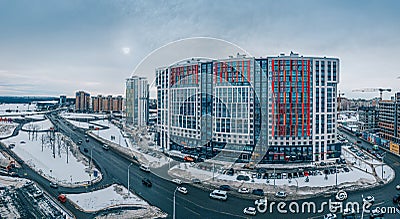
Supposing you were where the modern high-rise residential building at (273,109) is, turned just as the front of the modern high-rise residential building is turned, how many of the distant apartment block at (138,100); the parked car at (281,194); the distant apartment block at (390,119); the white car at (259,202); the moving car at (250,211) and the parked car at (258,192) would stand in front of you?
4

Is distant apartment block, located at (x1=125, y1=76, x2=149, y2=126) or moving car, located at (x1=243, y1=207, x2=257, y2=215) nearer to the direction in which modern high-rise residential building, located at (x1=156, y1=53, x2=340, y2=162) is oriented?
the moving car

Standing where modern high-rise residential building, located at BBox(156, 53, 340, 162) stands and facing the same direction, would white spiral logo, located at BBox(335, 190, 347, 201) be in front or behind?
in front

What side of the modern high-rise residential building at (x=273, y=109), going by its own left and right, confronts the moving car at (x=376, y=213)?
front

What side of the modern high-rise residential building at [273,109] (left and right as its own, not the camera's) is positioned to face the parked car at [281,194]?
front

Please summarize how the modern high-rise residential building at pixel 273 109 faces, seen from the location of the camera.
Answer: facing the viewer

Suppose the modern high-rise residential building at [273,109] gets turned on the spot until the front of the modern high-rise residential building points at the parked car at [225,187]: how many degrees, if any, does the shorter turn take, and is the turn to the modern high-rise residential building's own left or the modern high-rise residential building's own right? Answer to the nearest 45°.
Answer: approximately 45° to the modern high-rise residential building's own right

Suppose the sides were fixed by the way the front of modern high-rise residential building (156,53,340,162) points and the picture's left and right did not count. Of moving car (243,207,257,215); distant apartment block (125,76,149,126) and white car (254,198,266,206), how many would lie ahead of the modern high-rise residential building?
2

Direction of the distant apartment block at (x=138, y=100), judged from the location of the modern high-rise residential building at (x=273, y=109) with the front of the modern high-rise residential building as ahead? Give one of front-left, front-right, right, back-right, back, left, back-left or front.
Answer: back-right

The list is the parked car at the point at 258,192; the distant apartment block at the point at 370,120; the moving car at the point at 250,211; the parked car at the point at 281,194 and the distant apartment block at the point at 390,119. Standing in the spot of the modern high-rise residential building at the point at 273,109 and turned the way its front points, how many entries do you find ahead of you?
3

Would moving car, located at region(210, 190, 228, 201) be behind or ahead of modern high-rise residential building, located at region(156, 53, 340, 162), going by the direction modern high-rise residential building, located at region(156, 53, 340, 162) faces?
ahead

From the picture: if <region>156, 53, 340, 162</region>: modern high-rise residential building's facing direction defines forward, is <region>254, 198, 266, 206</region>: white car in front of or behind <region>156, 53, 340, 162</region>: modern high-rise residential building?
in front

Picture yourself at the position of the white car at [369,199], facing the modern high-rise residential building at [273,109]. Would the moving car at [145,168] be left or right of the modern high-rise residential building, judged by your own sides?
left

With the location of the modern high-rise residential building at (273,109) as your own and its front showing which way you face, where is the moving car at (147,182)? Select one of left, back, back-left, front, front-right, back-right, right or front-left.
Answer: front-right

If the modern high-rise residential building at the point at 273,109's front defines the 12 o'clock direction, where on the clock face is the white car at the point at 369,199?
The white car is roughly at 11 o'clock from the modern high-rise residential building.

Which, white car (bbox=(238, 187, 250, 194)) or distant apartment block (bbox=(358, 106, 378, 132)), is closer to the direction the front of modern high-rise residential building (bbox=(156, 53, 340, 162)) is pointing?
the white car

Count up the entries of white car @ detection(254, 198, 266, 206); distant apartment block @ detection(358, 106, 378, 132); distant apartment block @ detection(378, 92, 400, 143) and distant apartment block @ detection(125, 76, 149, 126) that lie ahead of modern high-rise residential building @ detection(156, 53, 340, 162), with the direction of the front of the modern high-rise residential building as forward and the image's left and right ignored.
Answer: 1

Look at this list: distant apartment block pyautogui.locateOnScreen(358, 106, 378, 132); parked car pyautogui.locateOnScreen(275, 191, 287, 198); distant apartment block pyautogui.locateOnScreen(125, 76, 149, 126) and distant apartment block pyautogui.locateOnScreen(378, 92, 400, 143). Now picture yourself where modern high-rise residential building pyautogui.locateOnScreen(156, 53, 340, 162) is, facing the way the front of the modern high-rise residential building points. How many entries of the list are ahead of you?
1
